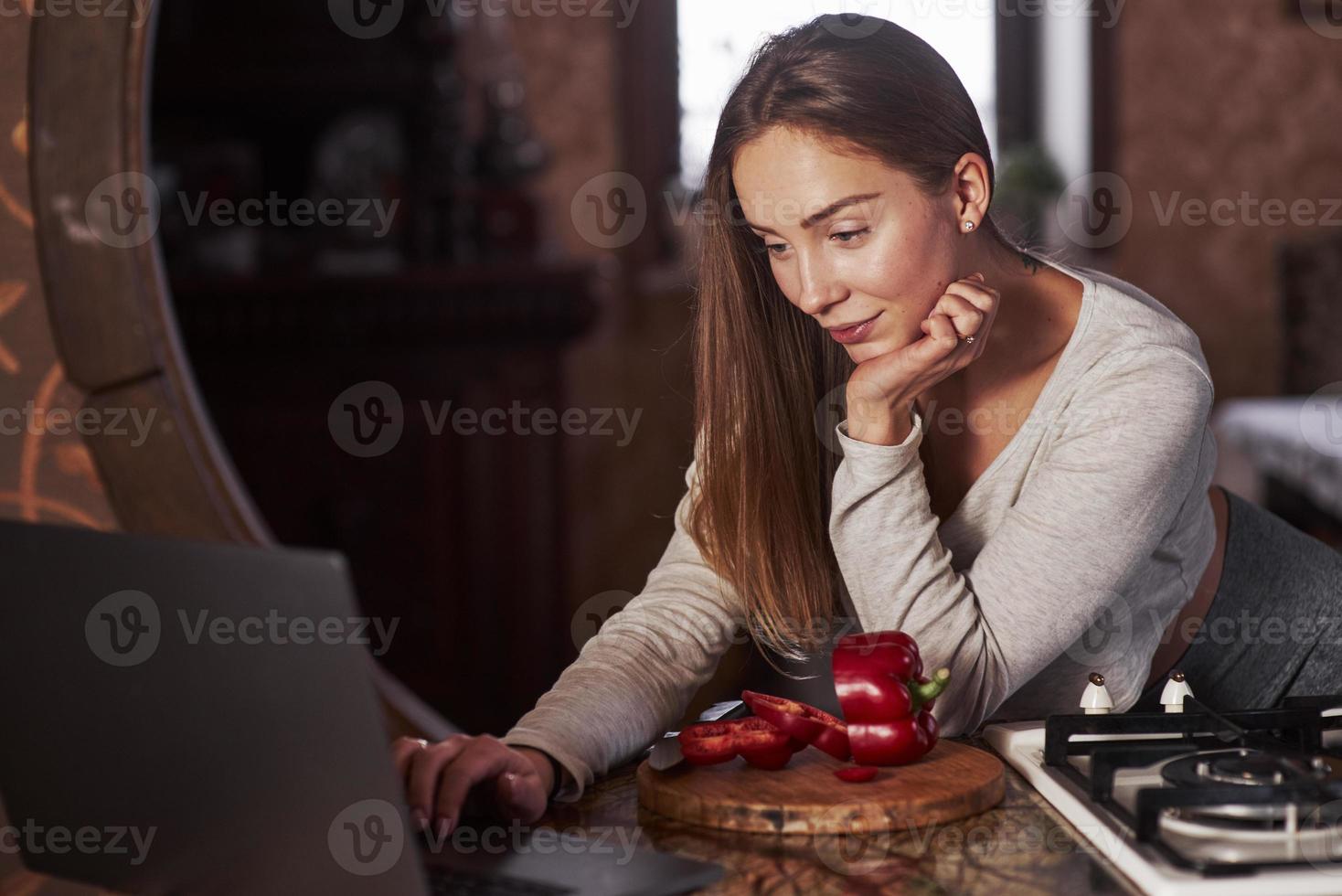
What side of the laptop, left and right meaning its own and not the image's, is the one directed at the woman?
front

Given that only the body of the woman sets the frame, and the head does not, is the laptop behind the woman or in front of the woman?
in front

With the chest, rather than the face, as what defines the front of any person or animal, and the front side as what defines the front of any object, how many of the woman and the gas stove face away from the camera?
1

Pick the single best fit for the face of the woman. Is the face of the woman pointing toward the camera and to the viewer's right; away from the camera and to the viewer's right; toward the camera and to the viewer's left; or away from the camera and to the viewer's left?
toward the camera and to the viewer's left

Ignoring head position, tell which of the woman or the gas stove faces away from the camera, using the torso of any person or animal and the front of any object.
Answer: the gas stove

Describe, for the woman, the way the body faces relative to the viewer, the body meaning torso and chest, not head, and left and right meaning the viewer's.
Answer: facing the viewer and to the left of the viewer

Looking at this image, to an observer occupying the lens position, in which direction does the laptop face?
facing away from the viewer and to the right of the viewer

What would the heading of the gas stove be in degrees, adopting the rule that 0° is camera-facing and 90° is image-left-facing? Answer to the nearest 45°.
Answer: approximately 180°

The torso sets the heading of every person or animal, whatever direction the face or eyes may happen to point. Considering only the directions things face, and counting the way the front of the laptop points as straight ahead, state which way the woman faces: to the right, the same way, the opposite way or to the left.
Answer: the opposite way
